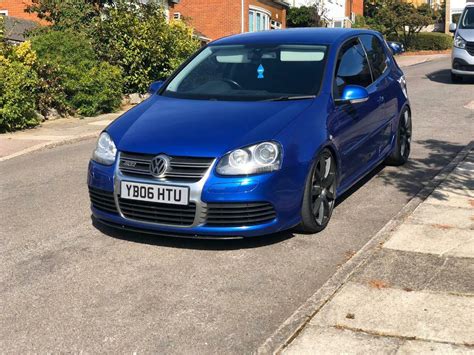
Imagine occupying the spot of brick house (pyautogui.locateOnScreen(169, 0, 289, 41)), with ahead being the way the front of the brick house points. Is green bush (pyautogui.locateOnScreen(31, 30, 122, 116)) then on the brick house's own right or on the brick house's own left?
on the brick house's own right

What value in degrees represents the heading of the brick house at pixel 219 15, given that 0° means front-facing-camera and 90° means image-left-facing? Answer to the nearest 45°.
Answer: approximately 315°

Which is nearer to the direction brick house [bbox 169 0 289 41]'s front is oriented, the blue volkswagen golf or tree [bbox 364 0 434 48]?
the blue volkswagen golf

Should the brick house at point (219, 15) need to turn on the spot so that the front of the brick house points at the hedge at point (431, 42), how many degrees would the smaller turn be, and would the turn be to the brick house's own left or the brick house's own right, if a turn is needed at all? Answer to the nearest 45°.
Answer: approximately 90° to the brick house's own left

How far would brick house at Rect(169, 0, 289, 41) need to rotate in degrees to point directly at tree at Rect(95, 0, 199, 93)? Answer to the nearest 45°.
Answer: approximately 45° to its right

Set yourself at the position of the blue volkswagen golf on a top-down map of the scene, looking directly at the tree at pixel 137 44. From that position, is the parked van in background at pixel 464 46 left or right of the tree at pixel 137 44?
right
